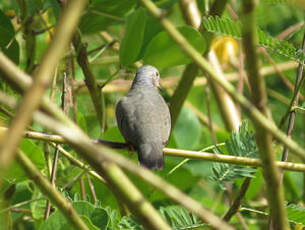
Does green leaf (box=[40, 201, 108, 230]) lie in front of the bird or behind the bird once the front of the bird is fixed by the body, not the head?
behind

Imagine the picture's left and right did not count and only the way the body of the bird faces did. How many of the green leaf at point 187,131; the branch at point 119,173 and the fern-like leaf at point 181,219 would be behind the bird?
2

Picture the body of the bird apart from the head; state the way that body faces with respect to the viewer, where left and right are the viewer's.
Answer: facing away from the viewer

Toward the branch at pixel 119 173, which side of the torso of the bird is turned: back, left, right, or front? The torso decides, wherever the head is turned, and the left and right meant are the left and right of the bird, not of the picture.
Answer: back

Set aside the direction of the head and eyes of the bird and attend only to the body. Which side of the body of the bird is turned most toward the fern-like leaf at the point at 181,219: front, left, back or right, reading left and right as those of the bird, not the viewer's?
back
